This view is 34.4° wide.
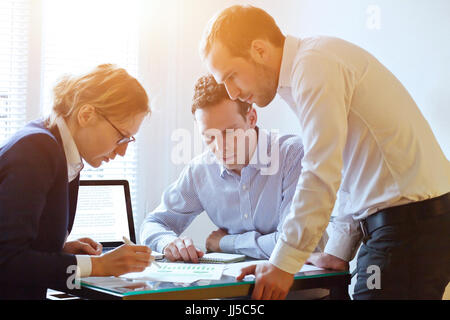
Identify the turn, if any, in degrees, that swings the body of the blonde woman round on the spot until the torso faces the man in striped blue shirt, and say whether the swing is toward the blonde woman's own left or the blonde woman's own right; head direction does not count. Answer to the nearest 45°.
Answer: approximately 45° to the blonde woman's own left

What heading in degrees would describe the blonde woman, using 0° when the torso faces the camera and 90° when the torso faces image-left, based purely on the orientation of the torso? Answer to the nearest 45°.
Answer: approximately 270°

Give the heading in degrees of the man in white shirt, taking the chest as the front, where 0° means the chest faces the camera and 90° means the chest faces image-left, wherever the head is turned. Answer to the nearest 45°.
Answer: approximately 90°

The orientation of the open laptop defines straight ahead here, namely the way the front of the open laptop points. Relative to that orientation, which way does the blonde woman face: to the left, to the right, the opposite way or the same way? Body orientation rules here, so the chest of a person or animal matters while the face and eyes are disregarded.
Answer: to the left

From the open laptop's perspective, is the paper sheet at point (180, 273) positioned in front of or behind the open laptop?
in front

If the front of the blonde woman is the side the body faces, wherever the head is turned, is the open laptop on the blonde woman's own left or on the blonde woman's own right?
on the blonde woman's own left

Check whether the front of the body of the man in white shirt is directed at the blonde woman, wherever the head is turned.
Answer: yes

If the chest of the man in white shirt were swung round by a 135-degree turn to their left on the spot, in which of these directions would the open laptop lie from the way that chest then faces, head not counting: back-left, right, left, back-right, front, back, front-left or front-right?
back

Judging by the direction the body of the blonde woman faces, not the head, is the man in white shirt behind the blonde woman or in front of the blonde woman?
in front

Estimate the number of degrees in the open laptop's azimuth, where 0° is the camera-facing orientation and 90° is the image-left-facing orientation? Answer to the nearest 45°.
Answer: approximately 0°
